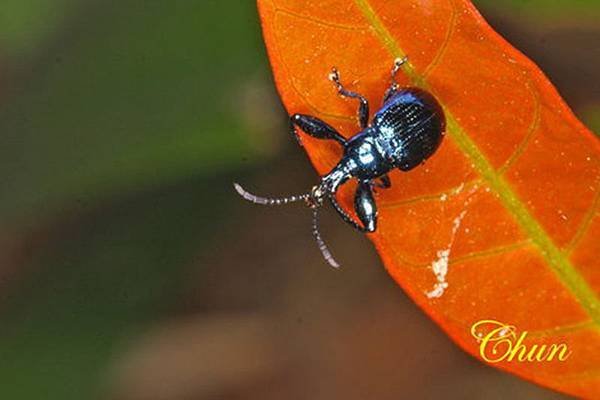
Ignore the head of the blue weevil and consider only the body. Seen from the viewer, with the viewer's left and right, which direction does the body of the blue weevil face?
facing the viewer and to the left of the viewer
